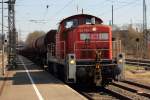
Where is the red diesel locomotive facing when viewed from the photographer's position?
facing the viewer and to the right of the viewer
